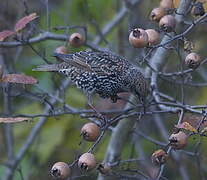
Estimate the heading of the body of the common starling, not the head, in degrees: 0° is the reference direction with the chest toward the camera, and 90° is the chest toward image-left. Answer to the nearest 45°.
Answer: approximately 270°

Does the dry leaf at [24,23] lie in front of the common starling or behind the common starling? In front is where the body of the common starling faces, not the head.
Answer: behind
